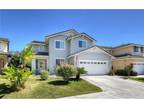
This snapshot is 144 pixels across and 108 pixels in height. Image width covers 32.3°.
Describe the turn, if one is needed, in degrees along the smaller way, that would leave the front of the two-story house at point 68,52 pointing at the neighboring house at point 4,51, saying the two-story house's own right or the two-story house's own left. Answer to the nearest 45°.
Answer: approximately 90° to the two-story house's own right

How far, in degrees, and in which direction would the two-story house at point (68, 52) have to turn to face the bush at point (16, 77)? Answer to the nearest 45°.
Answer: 0° — it already faces it

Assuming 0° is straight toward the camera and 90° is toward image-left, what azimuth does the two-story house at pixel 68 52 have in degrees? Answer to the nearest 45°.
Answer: approximately 0°

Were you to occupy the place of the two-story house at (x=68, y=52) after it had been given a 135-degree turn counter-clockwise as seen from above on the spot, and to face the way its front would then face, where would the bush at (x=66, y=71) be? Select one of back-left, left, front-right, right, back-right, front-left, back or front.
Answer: back-right

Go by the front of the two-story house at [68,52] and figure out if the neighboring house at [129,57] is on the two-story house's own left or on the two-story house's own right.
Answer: on the two-story house's own left
